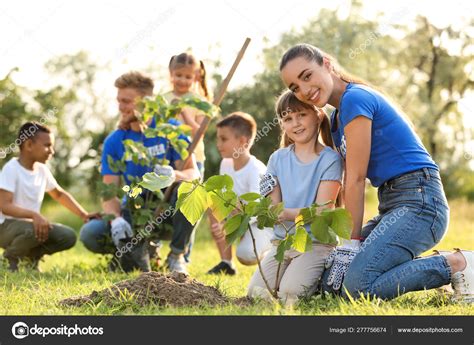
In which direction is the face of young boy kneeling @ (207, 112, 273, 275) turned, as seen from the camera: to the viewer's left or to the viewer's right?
to the viewer's left

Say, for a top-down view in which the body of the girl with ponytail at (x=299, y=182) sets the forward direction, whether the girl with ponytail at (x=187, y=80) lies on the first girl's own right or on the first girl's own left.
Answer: on the first girl's own right

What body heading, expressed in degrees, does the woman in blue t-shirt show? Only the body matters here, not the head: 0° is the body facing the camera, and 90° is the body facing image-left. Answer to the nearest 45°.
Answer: approximately 90°

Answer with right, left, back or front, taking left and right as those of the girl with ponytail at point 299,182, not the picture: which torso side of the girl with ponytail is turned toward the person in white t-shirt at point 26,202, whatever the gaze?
right

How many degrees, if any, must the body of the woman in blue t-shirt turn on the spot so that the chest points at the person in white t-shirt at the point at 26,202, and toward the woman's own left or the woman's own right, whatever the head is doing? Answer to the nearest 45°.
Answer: approximately 45° to the woman's own right

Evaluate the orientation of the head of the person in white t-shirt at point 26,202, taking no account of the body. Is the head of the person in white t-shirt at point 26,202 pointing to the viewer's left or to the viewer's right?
to the viewer's right

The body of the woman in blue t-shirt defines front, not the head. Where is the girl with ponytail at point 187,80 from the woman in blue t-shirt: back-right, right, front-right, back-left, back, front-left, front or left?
front-right

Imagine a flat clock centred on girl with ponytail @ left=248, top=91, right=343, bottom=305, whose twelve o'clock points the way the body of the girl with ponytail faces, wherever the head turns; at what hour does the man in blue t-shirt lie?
The man in blue t-shirt is roughly at 3 o'clock from the girl with ponytail.

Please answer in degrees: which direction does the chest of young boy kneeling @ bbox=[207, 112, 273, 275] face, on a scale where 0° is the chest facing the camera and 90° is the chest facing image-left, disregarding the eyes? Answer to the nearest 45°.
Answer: approximately 45°

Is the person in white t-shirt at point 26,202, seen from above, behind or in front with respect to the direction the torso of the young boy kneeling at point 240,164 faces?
in front

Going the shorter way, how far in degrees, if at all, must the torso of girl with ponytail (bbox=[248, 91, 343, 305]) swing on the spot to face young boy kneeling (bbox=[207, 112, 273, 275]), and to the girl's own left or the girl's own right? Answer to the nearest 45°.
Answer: approximately 135° to the girl's own right

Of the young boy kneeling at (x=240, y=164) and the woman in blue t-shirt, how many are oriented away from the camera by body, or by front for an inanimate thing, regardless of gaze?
0
